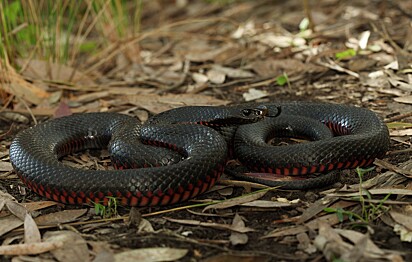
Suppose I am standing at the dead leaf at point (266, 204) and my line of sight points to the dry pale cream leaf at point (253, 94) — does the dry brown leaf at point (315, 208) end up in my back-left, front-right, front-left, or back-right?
back-right

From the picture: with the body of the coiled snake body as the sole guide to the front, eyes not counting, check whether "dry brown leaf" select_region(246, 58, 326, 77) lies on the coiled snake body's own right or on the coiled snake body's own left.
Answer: on the coiled snake body's own left

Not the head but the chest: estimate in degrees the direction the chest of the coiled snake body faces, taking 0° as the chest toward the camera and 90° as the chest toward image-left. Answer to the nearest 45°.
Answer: approximately 270°

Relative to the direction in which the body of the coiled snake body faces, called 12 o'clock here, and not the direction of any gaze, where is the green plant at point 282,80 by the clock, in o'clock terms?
The green plant is roughly at 10 o'clock from the coiled snake body.

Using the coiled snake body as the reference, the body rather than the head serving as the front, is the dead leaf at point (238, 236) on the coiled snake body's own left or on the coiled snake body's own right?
on the coiled snake body's own right

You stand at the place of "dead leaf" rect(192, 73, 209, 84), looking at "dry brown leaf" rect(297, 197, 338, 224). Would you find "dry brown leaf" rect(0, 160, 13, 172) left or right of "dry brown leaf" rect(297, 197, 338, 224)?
right

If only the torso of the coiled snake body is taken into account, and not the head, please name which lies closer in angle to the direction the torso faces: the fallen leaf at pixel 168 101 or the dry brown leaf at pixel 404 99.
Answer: the dry brown leaf

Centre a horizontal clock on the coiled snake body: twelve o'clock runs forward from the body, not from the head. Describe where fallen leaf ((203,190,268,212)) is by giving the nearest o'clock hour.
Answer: The fallen leaf is roughly at 2 o'clock from the coiled snake body.
